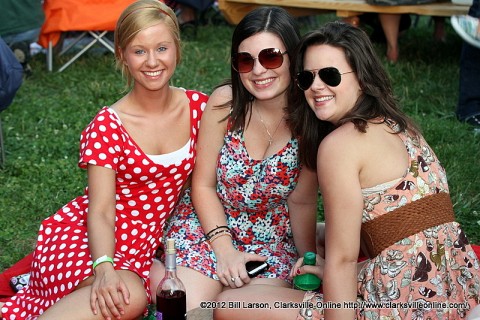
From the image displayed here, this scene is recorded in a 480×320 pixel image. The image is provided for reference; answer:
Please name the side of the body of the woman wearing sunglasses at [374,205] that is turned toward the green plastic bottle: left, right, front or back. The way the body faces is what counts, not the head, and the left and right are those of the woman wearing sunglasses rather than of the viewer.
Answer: front

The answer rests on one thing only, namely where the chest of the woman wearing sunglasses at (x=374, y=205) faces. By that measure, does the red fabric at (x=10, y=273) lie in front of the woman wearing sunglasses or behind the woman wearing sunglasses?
in front
